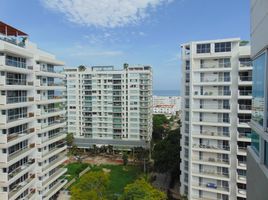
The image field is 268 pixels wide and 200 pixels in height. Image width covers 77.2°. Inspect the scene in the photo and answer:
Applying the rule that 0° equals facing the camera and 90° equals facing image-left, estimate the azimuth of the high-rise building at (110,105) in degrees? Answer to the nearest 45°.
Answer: approximately 0°

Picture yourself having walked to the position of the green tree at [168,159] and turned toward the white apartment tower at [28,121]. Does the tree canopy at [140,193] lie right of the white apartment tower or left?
left

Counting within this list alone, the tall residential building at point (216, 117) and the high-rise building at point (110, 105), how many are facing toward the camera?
2

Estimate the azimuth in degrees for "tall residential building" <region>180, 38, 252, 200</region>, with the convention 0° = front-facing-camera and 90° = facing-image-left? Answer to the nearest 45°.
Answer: approximately 0°

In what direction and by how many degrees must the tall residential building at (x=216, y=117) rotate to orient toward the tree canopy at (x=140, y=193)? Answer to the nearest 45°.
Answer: approximately 45° to its right
